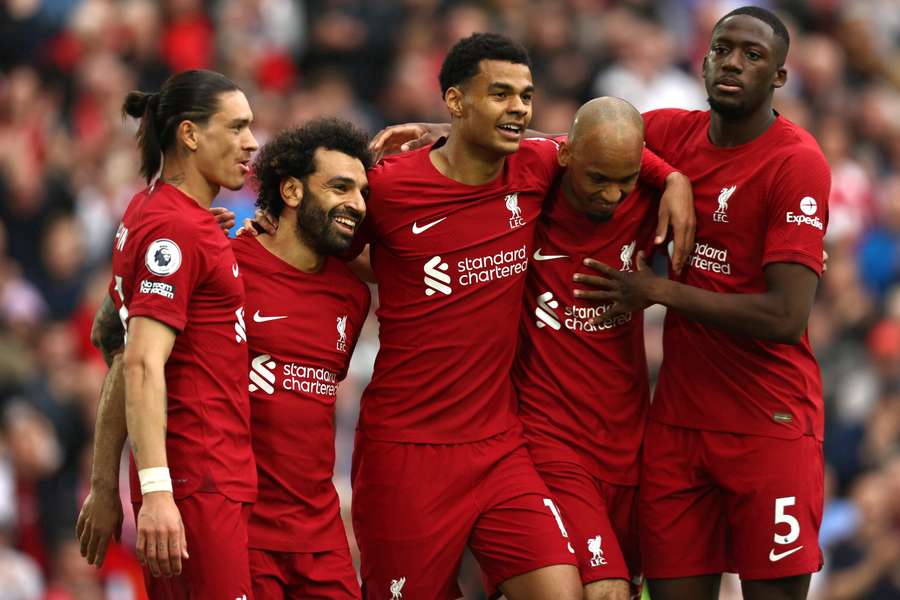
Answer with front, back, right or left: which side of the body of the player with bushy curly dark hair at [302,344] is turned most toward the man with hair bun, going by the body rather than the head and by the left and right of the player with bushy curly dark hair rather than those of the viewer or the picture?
right

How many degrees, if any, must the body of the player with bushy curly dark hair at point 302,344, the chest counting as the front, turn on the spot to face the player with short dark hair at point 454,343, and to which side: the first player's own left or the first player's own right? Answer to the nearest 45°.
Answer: approximately 45° to the first player's own left

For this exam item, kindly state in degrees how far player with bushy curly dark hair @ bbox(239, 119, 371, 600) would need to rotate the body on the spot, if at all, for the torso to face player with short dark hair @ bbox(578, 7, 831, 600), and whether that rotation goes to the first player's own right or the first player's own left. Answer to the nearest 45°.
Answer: approximately 45° to the first player's own left

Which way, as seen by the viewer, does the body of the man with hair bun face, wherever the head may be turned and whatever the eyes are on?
to the viewer's right

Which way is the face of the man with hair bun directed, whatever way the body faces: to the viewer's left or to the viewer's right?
to the viewer's right

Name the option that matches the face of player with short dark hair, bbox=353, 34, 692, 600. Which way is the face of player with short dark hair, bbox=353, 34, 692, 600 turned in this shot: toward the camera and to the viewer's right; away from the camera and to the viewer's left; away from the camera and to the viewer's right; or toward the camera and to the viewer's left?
toward the camera and to the viewer's right

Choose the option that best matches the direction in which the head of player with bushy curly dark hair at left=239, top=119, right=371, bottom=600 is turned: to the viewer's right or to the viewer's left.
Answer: to the viewer's right

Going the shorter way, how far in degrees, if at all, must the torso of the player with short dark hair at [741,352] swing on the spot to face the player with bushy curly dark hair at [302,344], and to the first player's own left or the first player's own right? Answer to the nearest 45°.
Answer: approximately 45° to the first player's own right

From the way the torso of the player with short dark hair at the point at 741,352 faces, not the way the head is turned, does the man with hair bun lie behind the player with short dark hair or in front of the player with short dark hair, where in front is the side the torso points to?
in front

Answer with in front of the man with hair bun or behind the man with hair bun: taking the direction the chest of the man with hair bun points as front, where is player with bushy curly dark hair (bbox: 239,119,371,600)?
in front
